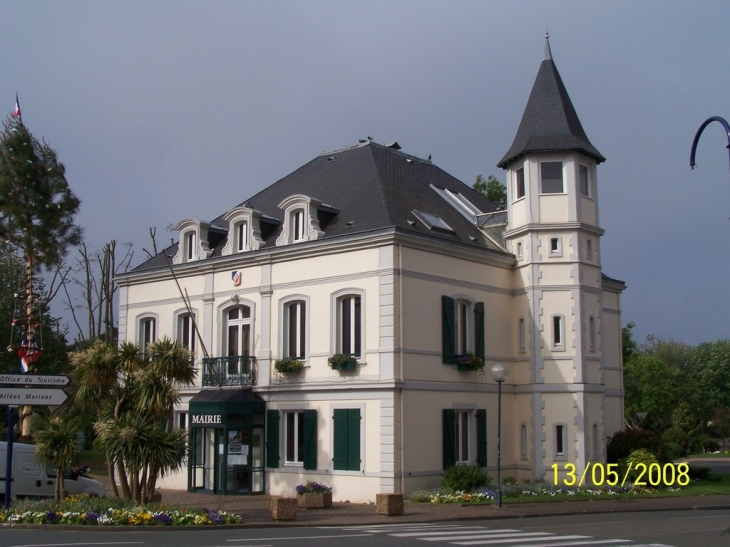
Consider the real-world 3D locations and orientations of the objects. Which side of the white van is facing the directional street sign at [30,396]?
right

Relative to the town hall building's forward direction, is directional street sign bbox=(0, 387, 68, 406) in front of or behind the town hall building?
in front

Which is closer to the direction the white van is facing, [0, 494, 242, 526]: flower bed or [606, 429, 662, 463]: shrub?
the shrub

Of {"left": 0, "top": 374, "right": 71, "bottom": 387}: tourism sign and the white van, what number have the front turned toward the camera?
1

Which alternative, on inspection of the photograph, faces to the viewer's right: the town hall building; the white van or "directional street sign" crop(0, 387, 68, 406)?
the white van

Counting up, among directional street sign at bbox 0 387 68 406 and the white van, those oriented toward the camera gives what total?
1

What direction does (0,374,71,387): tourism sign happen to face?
toward the camera

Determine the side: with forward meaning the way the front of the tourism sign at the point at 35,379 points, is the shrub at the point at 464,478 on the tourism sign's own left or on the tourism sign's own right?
on the tourism sign's own left

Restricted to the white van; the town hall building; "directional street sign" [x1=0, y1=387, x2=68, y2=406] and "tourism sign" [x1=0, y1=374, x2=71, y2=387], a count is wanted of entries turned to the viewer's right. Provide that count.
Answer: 1

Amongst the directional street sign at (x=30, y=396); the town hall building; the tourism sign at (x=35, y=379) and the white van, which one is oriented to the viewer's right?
the white van

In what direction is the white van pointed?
to the viewer's right

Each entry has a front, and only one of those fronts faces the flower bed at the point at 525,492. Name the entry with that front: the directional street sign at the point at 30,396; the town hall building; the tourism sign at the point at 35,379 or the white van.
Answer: the white van
